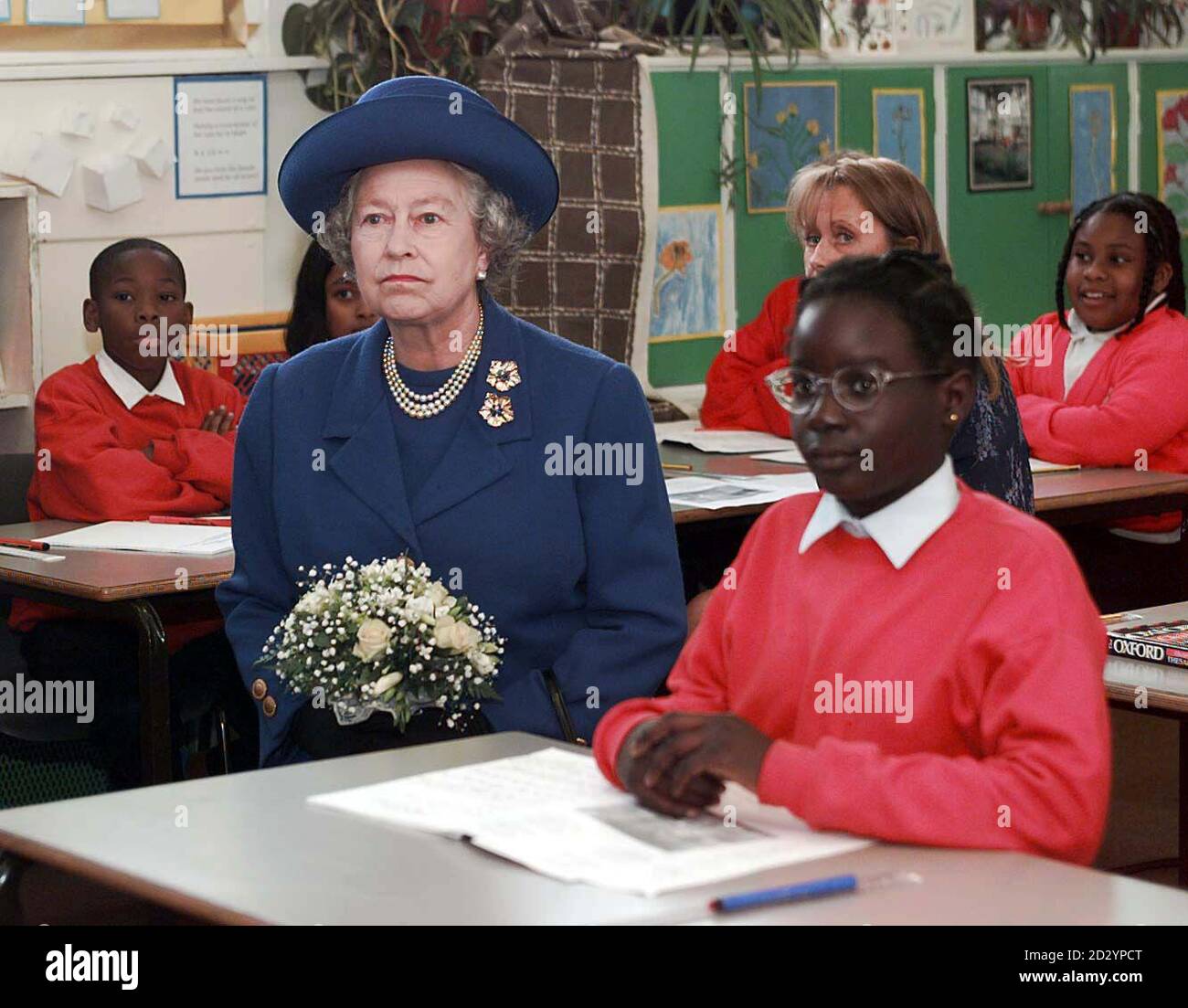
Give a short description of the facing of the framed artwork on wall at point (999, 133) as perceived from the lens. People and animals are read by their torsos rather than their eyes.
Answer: facing the viewer

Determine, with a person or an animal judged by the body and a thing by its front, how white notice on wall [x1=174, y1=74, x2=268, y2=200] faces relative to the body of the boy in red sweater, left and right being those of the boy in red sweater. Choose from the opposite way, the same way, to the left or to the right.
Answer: the same way

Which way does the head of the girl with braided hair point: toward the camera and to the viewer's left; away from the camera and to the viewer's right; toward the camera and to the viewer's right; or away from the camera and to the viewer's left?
toward the camera and to the viewer's left

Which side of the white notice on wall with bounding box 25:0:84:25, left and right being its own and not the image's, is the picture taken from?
front

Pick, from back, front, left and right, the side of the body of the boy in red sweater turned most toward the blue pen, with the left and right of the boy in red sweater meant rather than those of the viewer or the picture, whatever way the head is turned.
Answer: front

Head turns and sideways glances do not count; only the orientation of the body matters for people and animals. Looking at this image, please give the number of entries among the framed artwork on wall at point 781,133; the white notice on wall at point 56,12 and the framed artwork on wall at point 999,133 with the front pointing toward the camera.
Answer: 3

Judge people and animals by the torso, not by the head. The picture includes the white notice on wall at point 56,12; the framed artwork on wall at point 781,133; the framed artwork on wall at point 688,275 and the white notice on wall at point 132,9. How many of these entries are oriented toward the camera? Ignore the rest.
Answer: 4

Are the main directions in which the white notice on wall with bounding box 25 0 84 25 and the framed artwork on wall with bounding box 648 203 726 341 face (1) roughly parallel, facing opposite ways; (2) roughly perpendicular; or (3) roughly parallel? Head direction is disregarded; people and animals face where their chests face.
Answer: roughly parallel

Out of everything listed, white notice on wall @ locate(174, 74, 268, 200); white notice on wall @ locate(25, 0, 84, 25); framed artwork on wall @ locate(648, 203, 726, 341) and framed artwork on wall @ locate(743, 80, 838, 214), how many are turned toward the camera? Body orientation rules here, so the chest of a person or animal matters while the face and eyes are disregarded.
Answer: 4

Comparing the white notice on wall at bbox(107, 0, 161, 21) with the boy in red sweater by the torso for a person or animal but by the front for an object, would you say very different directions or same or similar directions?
same or similar directions

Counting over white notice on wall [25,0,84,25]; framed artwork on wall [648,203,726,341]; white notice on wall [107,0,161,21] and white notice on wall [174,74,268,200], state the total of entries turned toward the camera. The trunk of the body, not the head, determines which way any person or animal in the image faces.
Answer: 4

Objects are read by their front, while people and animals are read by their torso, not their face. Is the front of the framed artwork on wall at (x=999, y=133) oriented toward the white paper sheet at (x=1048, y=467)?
yes

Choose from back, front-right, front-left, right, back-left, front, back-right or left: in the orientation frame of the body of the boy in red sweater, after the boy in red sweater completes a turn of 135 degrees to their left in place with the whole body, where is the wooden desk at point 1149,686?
right

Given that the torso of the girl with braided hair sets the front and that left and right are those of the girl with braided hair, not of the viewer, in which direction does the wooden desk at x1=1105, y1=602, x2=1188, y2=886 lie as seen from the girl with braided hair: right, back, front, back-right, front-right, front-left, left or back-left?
front-left

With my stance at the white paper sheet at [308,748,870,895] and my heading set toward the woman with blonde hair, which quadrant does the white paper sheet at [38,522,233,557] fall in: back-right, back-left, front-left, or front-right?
front-left
